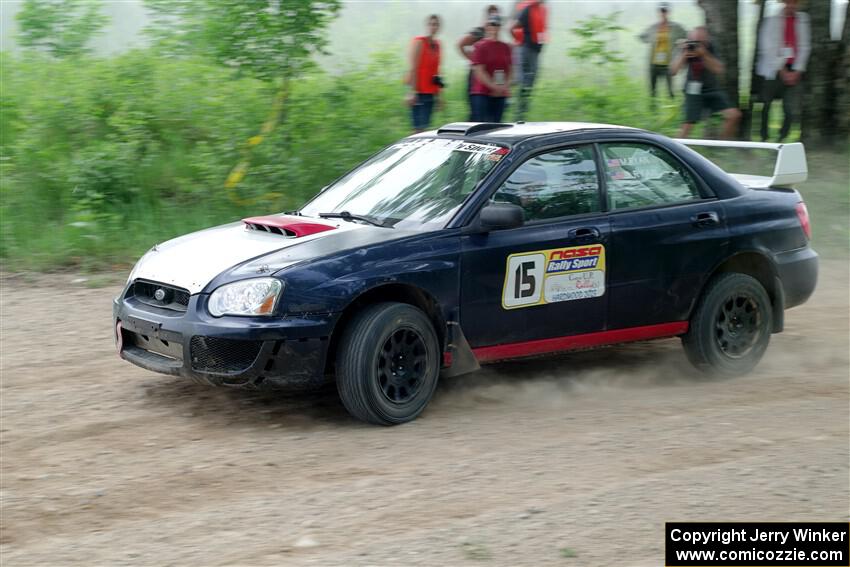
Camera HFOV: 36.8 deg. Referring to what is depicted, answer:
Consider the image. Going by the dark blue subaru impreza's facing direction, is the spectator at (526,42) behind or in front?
behind

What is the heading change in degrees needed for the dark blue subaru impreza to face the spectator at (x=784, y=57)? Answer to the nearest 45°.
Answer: approximately 180°

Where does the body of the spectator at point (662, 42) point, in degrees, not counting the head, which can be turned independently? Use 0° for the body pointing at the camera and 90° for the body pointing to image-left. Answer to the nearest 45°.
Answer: approximately 0°

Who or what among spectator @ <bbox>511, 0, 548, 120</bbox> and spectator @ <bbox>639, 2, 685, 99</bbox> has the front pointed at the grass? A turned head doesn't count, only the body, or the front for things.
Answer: spectator @ <bbox>639, 2, 685, 99</bbox>

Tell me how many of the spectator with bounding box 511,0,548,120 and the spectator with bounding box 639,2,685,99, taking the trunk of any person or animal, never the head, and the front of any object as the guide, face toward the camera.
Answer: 1

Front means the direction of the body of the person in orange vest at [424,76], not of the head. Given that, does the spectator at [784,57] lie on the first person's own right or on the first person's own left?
on the first person's own left

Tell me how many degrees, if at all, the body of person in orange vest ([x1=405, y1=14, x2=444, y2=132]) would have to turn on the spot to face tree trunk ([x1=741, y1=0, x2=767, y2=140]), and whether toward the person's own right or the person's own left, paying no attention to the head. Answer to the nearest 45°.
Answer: approximately 45° to the person's own left

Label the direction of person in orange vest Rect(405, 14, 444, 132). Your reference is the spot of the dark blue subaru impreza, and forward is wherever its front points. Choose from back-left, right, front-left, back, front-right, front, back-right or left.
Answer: back-right

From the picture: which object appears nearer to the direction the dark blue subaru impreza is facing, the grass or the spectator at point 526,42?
the grass
